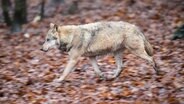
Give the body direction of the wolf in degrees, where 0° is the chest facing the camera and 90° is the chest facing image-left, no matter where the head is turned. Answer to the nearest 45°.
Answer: approximately 90°
